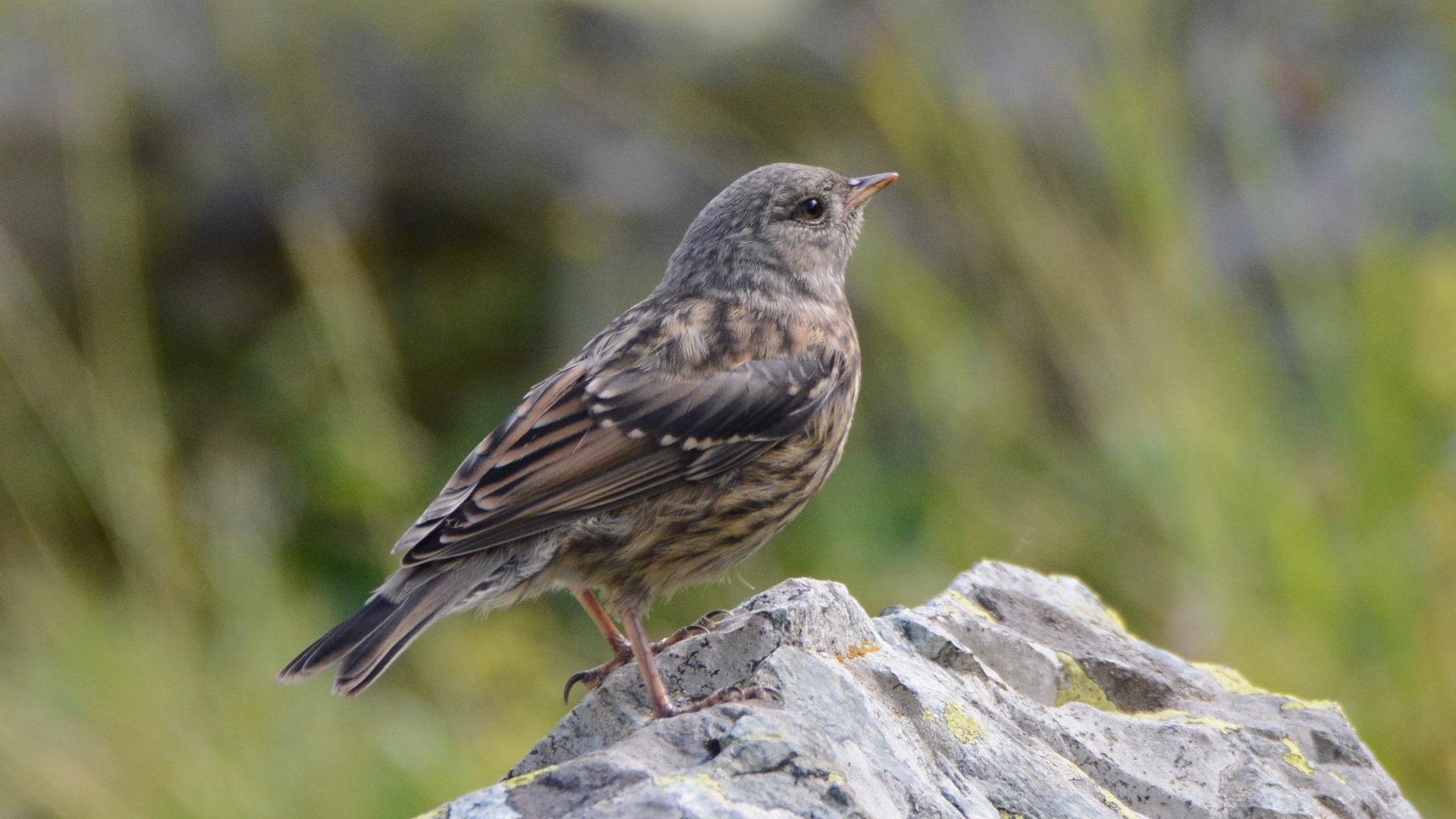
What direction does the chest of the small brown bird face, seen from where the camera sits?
to the viewer's right
